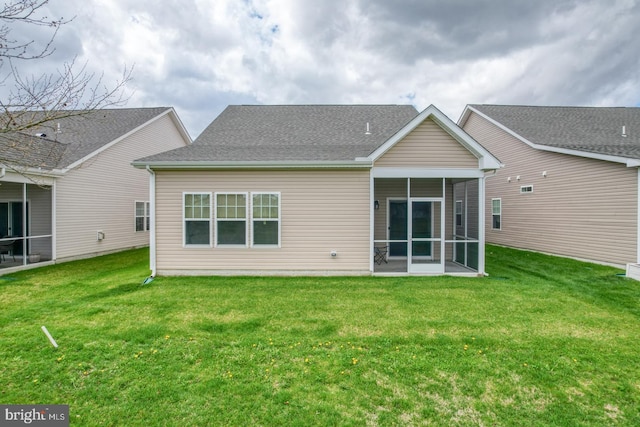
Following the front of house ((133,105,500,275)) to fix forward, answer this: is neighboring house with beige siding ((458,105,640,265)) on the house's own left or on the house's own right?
on the house's own right

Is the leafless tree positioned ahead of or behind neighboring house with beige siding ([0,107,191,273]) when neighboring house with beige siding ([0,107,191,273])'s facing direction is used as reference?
behind

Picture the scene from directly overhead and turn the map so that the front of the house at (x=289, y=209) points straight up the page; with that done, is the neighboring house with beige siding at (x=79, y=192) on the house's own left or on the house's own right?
on the house's own left

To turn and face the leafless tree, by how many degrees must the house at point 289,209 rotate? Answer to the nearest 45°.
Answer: approximately 135° to its left

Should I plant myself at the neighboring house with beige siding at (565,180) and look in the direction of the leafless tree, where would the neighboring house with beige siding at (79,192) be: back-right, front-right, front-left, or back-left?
front-right

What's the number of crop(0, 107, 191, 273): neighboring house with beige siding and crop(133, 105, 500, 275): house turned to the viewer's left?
0

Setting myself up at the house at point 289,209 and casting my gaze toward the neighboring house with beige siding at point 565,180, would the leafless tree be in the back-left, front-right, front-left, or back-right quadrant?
back-right

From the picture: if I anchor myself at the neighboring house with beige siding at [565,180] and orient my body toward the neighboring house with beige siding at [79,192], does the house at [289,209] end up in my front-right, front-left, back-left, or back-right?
front-left

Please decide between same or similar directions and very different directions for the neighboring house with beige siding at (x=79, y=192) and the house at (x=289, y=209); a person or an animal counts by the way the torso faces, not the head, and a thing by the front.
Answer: same or similar directions

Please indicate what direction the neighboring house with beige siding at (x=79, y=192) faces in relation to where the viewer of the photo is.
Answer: facing away from the viewer and to the right of the viewer

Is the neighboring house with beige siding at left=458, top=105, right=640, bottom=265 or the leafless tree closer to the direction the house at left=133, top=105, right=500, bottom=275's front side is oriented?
the neighboring house with beige siding

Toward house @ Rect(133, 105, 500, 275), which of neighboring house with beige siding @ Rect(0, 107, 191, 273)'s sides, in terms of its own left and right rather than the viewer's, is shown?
right

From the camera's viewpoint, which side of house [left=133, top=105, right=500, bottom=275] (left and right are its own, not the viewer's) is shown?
back

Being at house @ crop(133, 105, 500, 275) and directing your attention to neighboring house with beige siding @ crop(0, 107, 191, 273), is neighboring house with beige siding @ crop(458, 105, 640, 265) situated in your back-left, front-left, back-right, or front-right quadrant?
back-right
